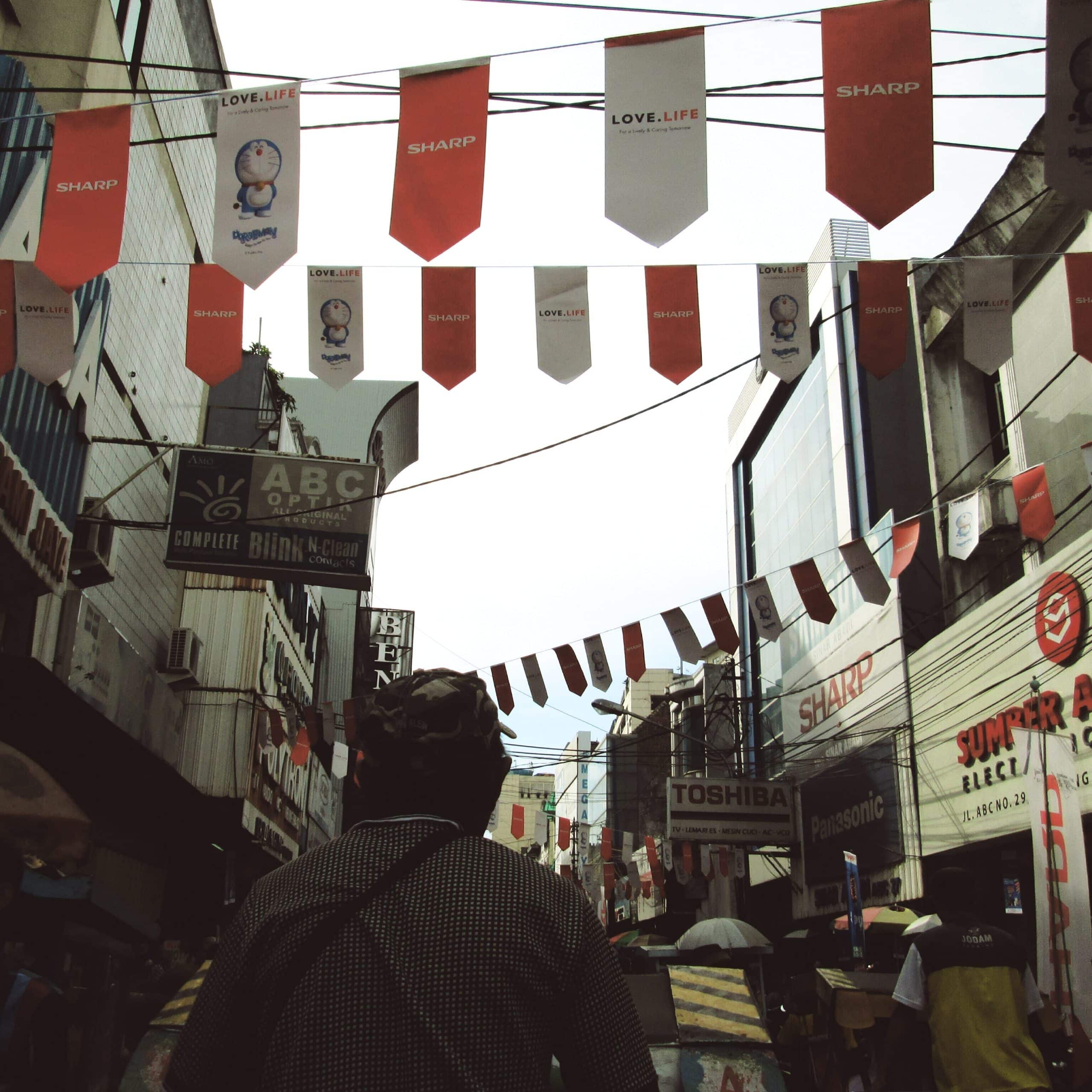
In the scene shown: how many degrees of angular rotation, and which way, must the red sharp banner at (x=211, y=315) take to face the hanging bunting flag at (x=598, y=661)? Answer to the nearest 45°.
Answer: approximately 135° to its left

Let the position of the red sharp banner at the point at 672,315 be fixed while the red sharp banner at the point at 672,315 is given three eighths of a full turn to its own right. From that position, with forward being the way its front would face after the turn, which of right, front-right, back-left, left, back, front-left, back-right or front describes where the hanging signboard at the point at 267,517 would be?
front

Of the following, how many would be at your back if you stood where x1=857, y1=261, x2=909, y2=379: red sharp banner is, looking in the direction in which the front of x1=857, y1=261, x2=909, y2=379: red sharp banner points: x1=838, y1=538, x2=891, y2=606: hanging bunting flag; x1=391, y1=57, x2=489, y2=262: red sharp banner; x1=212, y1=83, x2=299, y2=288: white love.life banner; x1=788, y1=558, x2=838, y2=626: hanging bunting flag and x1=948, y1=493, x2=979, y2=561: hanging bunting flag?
3

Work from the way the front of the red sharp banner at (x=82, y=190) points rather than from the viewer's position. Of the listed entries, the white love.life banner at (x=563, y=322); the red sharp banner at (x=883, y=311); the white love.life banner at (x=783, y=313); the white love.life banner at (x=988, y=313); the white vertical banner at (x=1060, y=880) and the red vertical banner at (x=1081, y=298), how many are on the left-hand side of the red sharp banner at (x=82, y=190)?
6

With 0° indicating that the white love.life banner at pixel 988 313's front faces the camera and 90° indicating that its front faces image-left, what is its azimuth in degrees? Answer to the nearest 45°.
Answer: approximately 0°

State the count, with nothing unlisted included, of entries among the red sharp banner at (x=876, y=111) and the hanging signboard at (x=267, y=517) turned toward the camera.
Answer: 2

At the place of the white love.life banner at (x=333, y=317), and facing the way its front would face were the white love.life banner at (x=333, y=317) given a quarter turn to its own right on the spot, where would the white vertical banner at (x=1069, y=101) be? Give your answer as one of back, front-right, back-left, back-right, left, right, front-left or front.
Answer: back-left

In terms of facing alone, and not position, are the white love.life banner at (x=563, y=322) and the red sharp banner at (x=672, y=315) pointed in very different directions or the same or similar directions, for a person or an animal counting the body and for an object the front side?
same or similar directions

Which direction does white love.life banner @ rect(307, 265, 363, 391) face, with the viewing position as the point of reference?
facing the viewer

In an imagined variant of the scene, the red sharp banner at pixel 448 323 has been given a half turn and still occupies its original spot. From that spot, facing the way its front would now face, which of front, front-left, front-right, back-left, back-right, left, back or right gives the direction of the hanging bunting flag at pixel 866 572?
front-right

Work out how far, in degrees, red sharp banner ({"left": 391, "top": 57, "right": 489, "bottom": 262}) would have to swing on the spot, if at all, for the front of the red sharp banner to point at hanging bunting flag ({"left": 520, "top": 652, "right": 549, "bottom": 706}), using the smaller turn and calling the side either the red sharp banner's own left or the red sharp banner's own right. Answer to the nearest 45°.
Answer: approximately 180°

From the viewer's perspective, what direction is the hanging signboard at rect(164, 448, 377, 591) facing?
toward the camera

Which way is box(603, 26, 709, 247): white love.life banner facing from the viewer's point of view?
toward the camera

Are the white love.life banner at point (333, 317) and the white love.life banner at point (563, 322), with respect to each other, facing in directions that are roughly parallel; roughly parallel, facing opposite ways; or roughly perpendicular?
roughly parallel

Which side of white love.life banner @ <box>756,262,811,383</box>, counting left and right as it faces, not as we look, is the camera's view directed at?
front
